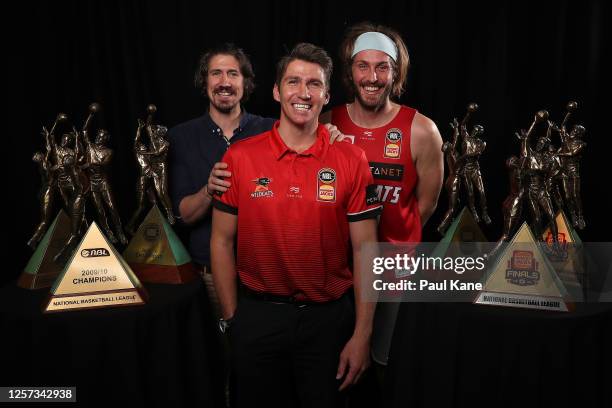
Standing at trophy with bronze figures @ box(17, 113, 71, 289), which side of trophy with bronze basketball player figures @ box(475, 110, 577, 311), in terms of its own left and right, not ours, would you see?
right

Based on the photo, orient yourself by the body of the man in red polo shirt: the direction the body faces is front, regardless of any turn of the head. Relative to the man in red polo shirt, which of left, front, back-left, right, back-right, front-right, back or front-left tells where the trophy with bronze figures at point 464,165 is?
back-left

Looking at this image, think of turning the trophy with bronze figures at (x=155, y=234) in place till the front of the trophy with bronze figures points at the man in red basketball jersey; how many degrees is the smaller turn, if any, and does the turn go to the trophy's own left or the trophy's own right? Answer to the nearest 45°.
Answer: approximately 135° to the trophy's own left

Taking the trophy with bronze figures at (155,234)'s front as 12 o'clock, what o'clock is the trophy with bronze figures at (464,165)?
the trophy with bronze figures at (464,165) is roughly at 8 o'clock from the trophy with bronze figures at (155,234).

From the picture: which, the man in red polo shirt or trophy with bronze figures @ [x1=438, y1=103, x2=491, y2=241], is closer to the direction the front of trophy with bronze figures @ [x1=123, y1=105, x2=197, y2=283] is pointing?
the man in red polo shirt

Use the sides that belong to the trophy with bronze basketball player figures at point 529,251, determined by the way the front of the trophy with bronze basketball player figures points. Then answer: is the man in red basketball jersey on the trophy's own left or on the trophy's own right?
on the trophy's own right

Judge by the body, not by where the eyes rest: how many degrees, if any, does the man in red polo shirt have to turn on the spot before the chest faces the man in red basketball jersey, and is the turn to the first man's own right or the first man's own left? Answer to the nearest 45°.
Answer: approximately 135° to the first man's own left

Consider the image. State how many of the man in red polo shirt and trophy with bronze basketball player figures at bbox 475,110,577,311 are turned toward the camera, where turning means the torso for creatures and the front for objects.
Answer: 2

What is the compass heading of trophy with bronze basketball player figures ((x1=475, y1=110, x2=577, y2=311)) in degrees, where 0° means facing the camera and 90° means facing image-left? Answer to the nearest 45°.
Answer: approximately 0°

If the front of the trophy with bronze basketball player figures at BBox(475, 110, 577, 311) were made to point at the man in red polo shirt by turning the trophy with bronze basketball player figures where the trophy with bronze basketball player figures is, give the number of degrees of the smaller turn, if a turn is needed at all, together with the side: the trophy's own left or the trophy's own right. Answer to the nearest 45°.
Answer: approximately 45° to the trophy's own right

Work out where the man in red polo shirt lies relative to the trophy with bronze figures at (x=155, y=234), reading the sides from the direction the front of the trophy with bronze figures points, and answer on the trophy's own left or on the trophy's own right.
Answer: on the trophy's own left

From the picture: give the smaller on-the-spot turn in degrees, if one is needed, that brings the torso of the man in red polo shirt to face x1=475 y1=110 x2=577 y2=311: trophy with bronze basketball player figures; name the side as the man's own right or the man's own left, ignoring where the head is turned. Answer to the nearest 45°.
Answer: approximately 90° to the man's own left
